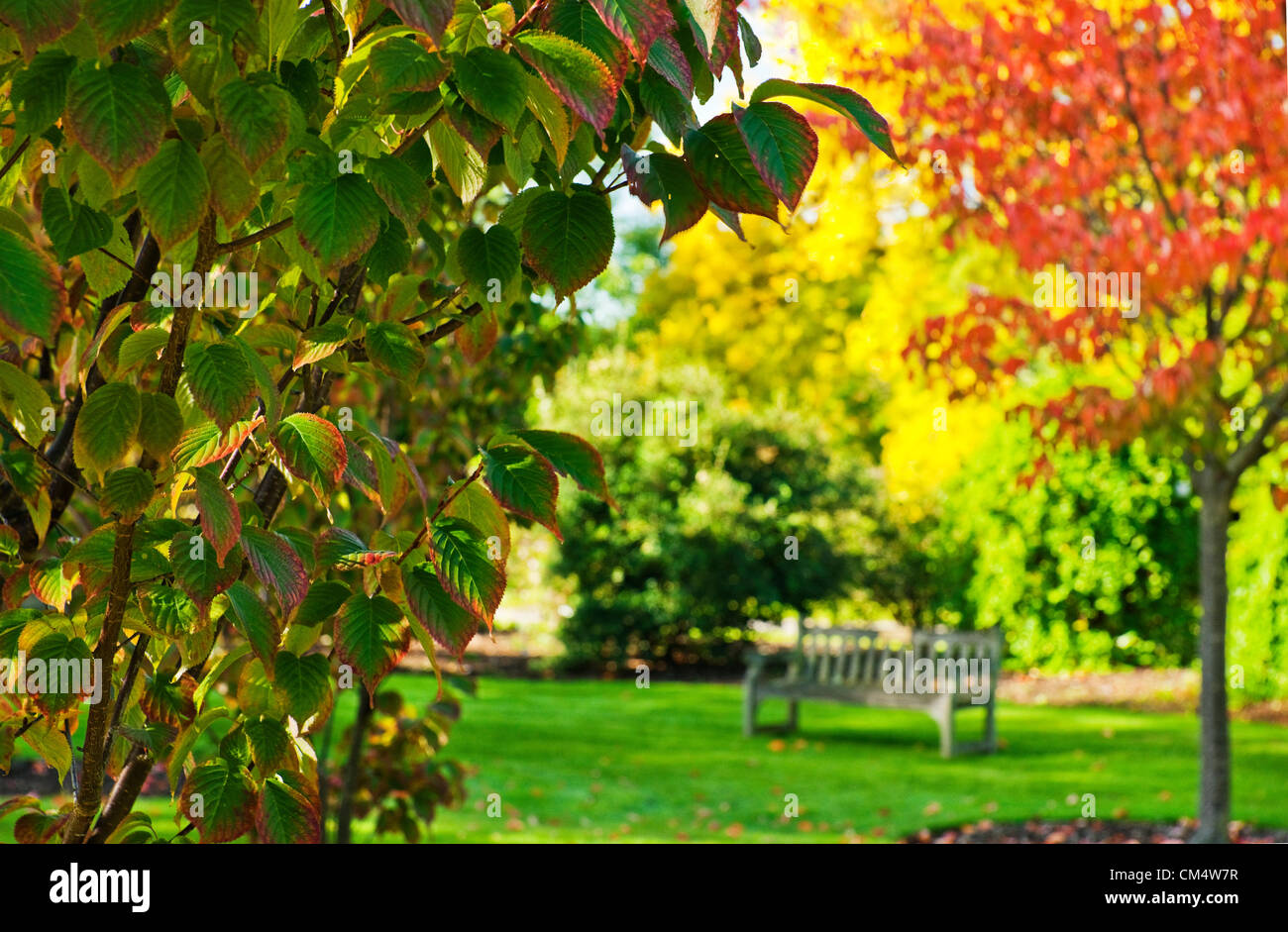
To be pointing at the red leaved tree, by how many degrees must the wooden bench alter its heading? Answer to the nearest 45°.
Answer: approximately 45° to its left

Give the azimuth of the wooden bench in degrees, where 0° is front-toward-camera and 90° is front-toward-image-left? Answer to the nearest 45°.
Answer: approximately 45°
